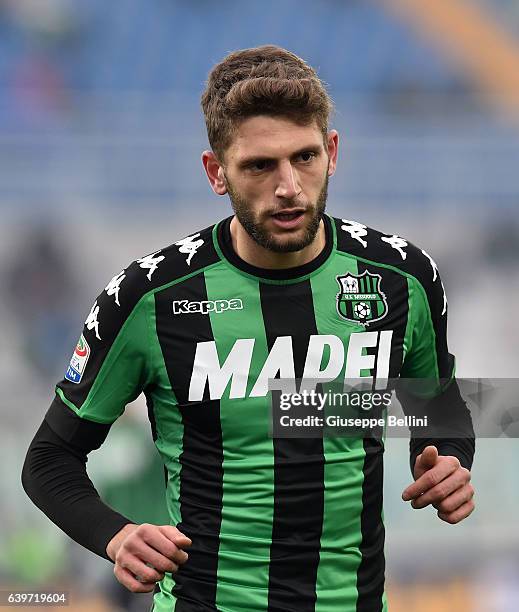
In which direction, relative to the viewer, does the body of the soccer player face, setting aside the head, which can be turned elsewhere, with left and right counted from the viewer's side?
facing the viewer
